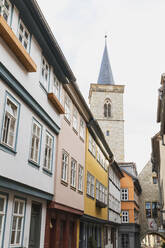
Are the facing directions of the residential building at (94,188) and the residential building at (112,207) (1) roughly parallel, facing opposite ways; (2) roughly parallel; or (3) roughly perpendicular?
roughly parallel

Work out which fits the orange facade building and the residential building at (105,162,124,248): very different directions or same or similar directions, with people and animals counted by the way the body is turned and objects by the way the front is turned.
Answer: same or similar directions

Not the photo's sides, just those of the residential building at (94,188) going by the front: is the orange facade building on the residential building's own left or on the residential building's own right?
on the residential building's own left

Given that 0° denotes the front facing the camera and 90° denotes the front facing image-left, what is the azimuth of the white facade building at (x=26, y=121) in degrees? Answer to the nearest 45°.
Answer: approximately 315°

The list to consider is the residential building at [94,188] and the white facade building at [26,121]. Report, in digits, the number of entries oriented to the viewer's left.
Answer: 0

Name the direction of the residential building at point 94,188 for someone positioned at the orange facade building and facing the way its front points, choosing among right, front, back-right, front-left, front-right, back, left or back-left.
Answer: front-right

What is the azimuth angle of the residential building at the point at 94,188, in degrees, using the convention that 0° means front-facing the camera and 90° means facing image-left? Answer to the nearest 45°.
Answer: approximately 315°

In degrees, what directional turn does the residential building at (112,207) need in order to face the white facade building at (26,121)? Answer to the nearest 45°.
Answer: approximately 45° to its right

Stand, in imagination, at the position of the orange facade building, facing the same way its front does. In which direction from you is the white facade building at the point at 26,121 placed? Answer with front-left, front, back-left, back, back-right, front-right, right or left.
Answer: front-right

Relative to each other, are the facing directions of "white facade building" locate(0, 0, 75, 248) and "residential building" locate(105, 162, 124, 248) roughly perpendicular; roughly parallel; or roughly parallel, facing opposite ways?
roughly parallel

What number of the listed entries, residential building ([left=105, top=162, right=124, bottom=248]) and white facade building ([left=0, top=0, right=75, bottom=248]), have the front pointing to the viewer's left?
0

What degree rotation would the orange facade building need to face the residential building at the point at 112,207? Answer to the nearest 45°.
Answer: approximately 45° to its right

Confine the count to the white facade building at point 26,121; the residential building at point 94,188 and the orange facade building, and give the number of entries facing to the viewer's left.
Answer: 0

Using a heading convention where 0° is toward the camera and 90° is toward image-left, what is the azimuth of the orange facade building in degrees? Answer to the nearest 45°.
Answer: approximately 315°

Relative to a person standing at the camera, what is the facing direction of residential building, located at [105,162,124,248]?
facing the viewer and to the right of the viewer
